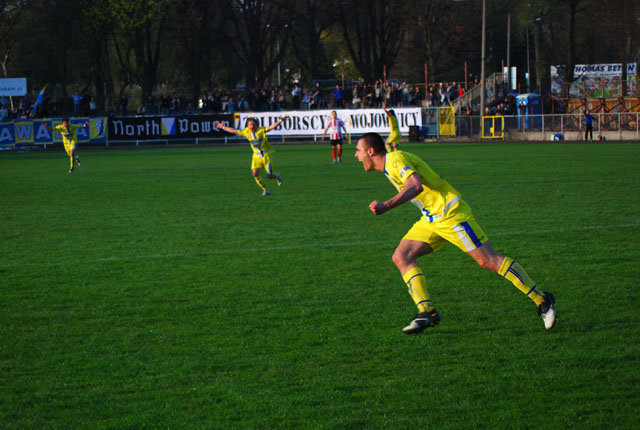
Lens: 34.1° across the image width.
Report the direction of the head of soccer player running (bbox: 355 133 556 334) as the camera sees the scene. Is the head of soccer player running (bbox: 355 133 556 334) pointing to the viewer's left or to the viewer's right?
to the viewer's left

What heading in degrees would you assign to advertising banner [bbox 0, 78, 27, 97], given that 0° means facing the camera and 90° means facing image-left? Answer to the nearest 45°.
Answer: approximately 0°

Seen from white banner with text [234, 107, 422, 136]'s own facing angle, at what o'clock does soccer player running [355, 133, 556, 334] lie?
The soccer player running is roughly at 12 o'clock from the white banner with text.

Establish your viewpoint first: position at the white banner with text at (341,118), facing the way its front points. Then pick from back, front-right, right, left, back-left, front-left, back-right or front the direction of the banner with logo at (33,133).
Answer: right

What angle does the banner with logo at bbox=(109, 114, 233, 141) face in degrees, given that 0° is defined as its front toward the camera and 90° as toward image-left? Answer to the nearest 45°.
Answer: approximately 0°

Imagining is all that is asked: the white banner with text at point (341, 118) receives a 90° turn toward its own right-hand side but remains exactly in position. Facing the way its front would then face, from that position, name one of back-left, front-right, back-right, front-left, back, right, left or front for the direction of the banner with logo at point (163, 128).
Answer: front

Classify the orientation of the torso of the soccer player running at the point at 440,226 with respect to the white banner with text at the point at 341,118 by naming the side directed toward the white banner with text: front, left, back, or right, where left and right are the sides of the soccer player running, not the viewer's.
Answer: right

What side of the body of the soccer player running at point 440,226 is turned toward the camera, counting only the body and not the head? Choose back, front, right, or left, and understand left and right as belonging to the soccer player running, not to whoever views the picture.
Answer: left

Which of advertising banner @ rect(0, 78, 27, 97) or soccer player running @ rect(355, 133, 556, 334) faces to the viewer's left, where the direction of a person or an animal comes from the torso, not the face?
the soccer player running
